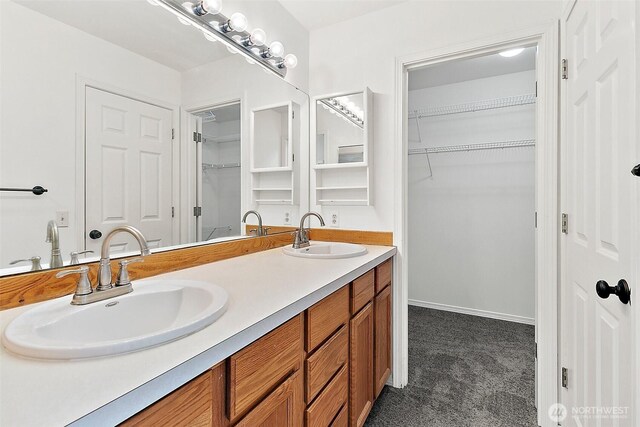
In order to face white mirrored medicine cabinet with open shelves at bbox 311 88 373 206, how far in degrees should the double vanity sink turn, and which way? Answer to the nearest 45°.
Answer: approximately 90° to its left

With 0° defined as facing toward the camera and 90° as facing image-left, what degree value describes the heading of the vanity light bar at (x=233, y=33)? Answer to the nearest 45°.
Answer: approximately 315°

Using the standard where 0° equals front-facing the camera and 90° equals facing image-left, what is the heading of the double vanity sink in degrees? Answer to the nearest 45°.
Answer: approximately 315°
